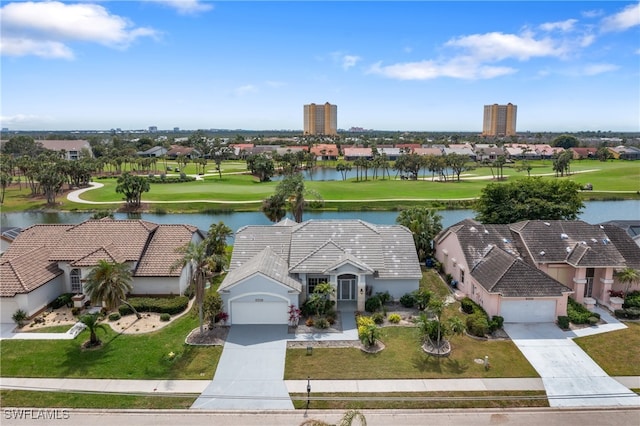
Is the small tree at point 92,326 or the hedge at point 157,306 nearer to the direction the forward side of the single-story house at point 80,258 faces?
the small tree

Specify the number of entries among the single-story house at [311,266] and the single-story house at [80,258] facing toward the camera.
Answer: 2

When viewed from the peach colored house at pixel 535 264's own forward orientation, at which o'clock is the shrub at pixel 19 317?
The shrub is roughly at 2 o'clock from the peach colored house.

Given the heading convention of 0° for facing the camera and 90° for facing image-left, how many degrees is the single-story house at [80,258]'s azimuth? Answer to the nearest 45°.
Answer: approximately 0°

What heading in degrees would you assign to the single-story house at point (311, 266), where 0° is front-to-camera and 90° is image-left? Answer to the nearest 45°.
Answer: approximately 0°

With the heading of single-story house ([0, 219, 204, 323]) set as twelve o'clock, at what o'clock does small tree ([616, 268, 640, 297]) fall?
The small tree is roughly at 10 o'clock from the single-story house.

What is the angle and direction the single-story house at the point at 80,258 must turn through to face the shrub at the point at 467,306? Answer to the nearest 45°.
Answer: approximately 45° to its left

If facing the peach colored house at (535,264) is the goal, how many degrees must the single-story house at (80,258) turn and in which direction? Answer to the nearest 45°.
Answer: approximately 45° to its left
